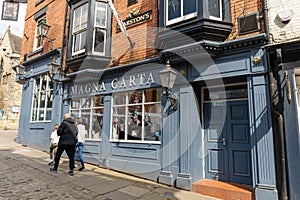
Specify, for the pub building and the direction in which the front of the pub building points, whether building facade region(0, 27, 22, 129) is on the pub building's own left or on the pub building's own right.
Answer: on the pub building's own right

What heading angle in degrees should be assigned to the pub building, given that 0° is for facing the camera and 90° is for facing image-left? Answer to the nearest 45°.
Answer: approximately 45°

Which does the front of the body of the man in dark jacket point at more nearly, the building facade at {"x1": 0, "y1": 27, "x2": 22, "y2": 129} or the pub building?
the building facade

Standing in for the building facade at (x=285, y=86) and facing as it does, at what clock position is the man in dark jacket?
The man in dark jacket is roughly at 3 o'clock from the building facade.

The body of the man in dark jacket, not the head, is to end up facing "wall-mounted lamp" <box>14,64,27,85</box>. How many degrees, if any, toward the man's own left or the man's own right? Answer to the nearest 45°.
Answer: approximately 45° to the man's own right

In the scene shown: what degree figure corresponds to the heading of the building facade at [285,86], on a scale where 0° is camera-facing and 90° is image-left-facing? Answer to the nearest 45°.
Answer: approximately 45°

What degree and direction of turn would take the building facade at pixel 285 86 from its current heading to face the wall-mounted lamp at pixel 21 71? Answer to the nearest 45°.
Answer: approximately 45° to its right

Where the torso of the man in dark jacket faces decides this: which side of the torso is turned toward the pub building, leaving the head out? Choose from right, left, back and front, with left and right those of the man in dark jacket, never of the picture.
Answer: right
